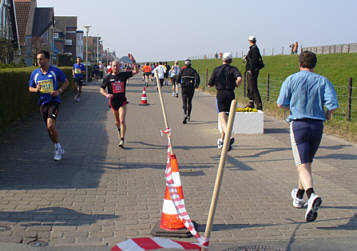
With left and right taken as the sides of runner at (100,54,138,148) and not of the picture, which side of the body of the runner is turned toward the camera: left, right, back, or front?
front

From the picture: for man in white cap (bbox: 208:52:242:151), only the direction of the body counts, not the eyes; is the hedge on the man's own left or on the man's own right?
on the man's own left

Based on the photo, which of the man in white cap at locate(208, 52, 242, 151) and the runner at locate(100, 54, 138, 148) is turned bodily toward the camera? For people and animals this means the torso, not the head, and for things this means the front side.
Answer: the runner

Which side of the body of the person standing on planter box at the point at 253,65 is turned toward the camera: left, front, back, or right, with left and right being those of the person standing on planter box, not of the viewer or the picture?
left

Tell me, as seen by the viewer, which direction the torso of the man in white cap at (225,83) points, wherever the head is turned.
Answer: away from the camera

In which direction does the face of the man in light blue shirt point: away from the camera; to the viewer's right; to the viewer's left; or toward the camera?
away from the camera

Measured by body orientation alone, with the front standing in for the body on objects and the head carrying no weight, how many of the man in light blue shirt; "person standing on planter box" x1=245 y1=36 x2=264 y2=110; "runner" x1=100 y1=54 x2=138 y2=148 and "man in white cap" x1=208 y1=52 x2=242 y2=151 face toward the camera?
1

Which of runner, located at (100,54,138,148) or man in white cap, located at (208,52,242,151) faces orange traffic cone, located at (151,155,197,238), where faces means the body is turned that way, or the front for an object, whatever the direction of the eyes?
the runner

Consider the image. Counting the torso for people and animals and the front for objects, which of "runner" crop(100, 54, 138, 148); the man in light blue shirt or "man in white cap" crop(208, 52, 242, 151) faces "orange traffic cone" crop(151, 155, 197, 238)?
the runner

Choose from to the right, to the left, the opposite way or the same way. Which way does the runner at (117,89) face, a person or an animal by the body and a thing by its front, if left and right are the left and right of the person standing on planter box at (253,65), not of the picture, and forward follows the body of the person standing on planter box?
to the left

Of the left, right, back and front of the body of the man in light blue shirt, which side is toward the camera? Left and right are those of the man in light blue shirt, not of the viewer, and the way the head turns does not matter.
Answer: back

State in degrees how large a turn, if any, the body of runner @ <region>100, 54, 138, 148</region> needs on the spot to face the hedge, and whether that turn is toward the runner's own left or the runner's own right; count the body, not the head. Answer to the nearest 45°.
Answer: approximately 135° to the runner's own right

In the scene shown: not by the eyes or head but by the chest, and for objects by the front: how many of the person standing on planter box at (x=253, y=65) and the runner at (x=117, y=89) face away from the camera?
0

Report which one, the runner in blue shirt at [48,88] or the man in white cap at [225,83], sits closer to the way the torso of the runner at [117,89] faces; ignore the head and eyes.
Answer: the runner in blue shirt

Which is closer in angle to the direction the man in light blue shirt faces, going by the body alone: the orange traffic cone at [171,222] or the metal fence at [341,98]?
the metal fence

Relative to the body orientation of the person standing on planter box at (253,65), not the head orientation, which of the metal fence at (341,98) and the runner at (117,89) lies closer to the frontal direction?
the runner

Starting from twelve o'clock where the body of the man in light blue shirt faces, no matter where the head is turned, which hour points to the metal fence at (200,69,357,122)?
The metal fence is roughly at 12 o'clock from the man in light blue shirt.

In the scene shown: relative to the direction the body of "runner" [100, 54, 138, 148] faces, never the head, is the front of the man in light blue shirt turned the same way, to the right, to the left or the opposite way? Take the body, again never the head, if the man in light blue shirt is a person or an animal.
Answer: the opposite way
